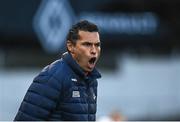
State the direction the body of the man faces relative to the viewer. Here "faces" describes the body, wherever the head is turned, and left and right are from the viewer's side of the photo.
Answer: facing the viewer and to the right of the viewer

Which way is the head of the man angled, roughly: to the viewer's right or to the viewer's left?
to the viewer's right
